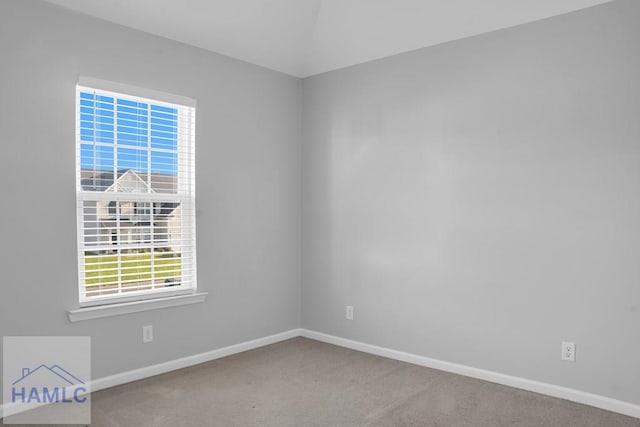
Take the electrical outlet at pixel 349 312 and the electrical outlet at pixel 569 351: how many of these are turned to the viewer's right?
0

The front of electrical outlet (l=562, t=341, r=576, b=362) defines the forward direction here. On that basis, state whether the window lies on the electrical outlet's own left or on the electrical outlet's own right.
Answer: on the electrical outlet's own right

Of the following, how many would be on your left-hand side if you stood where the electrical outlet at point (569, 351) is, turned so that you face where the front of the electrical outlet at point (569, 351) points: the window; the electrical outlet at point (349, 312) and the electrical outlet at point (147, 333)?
0

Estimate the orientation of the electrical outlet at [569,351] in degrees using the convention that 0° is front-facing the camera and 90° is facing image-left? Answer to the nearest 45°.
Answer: approximately 0°

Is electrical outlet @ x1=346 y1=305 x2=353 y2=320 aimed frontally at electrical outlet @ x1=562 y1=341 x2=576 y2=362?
no

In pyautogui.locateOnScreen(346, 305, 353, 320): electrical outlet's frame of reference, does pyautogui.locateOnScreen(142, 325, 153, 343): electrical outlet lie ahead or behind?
ahead

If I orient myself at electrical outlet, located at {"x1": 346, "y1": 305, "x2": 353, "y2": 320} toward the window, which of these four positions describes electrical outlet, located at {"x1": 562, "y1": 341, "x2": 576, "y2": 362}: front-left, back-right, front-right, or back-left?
back-left

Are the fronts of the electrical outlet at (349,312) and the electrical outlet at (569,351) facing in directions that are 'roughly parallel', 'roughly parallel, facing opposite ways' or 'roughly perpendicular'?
roughly parallel

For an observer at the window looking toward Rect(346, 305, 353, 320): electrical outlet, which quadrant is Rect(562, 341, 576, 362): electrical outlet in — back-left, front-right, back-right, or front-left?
front-right

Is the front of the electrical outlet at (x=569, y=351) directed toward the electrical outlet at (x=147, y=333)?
no

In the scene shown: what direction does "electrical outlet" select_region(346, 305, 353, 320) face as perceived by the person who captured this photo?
facing the viewer and to the left of the viewer

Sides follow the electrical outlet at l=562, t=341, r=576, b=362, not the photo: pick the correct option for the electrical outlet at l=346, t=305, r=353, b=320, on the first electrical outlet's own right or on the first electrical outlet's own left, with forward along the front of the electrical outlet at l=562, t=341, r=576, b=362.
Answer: on the first electrical outlet's own right
